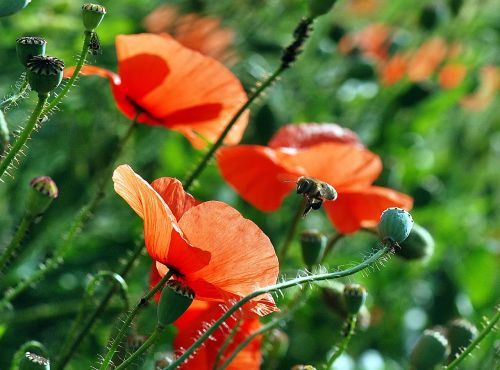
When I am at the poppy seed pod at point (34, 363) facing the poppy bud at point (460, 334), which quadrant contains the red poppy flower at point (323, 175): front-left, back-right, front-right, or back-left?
front-left

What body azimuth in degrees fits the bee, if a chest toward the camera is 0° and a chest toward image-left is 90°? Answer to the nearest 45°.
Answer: approximately 90°
